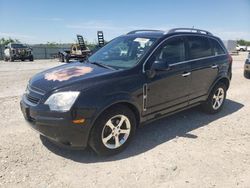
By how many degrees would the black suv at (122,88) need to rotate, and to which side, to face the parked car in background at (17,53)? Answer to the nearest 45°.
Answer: approximately 90° to its right

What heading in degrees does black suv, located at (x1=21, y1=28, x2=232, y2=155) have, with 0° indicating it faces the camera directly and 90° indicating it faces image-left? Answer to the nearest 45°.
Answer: approximately 45°
